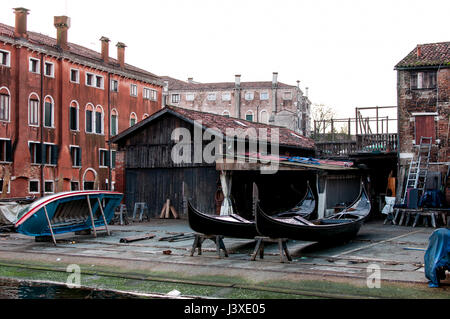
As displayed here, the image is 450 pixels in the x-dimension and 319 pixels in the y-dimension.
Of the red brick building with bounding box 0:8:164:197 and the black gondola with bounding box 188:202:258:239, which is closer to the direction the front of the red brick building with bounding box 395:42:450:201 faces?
the black gondola

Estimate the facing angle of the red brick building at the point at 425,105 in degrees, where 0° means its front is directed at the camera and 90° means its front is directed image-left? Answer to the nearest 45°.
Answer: approximately 0°

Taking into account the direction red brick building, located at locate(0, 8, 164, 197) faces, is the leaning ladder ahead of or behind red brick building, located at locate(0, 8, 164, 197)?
ahead

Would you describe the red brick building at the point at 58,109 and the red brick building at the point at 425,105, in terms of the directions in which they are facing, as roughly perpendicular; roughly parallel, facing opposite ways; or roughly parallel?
roughly perpendicular

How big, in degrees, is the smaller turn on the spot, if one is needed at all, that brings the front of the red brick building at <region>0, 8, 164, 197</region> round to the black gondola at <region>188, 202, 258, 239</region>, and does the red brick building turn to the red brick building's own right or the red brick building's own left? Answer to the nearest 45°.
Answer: approximately 45° to the red brick building's own right

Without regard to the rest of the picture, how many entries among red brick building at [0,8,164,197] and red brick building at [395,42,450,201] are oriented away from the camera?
0

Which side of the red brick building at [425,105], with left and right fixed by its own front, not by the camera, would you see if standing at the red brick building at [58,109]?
right

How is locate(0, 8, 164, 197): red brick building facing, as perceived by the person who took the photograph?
facing the viewer and to the right of the viewer

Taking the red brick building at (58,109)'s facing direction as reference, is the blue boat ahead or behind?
ahead
